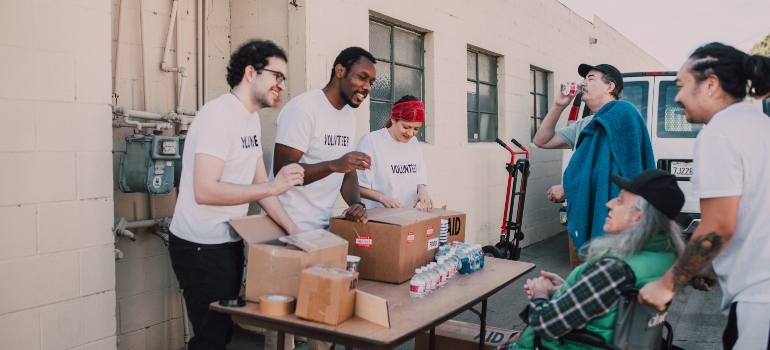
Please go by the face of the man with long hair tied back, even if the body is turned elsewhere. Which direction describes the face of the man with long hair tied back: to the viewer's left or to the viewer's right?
to the viewer's left

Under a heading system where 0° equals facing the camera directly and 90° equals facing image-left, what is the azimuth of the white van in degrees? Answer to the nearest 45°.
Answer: approximately 180°

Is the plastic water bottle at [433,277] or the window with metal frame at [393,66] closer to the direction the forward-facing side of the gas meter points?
the plastic water bottle

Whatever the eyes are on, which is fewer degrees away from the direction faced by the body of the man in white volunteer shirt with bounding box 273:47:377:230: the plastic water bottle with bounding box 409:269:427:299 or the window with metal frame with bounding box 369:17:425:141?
the plastic water bottle

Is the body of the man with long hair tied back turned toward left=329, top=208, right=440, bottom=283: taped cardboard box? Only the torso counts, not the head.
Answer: yes

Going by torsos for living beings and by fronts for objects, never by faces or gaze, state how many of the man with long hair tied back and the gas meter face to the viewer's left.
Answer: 1

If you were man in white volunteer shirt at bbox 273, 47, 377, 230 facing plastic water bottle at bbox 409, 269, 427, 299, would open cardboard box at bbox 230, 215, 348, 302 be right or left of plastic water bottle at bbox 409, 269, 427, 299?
right

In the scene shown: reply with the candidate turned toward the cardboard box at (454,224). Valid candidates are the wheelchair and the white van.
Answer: the wheelchair

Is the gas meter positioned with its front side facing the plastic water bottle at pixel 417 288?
yes

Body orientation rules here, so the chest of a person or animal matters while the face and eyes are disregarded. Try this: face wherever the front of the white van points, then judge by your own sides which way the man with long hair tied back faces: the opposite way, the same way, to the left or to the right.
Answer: to the left

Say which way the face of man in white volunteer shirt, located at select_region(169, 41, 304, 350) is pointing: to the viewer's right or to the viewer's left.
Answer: to the viewer's right

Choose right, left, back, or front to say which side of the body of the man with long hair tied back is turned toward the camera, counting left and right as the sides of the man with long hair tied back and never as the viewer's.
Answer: left
